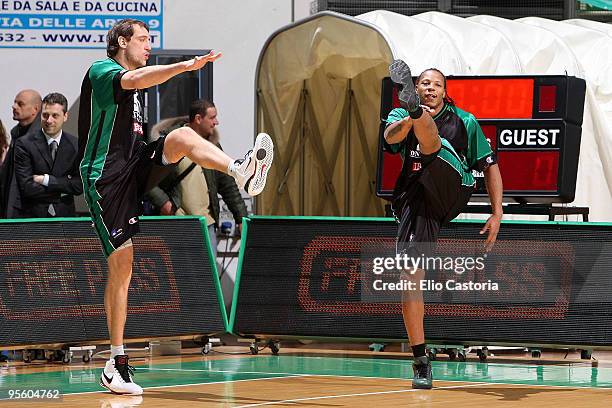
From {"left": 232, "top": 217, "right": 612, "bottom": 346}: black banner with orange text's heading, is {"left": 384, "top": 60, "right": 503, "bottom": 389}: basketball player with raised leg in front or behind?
in front

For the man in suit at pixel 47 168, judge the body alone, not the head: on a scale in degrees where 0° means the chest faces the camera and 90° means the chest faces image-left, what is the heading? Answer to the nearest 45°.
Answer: approximately 0°

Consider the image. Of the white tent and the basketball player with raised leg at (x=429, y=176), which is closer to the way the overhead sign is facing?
the basketball player with raised leg

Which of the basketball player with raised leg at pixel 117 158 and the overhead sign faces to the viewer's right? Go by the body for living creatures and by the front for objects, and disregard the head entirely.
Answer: the basketball player with raised leg

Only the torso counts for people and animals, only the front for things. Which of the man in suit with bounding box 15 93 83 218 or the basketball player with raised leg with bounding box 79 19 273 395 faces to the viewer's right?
the basketball player with raised leg

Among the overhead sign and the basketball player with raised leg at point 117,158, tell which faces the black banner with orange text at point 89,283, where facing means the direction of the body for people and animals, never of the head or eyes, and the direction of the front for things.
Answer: the overhead sign

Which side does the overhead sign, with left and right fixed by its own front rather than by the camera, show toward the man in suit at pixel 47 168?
front

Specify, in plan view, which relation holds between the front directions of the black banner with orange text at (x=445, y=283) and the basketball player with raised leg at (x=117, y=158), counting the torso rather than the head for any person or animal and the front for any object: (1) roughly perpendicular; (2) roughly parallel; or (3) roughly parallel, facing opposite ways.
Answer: roughly perpendicular

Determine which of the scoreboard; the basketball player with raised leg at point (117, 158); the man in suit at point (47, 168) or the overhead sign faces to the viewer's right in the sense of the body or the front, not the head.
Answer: the basketball player with raised leg

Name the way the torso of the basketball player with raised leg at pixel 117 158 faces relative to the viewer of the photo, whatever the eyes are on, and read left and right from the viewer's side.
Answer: facing to the right of the viewer

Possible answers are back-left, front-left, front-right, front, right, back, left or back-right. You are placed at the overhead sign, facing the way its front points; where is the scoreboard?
front-left

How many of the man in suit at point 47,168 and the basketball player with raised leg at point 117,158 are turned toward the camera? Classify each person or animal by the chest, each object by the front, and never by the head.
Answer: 1

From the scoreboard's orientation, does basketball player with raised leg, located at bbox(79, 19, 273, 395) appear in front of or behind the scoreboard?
in front
